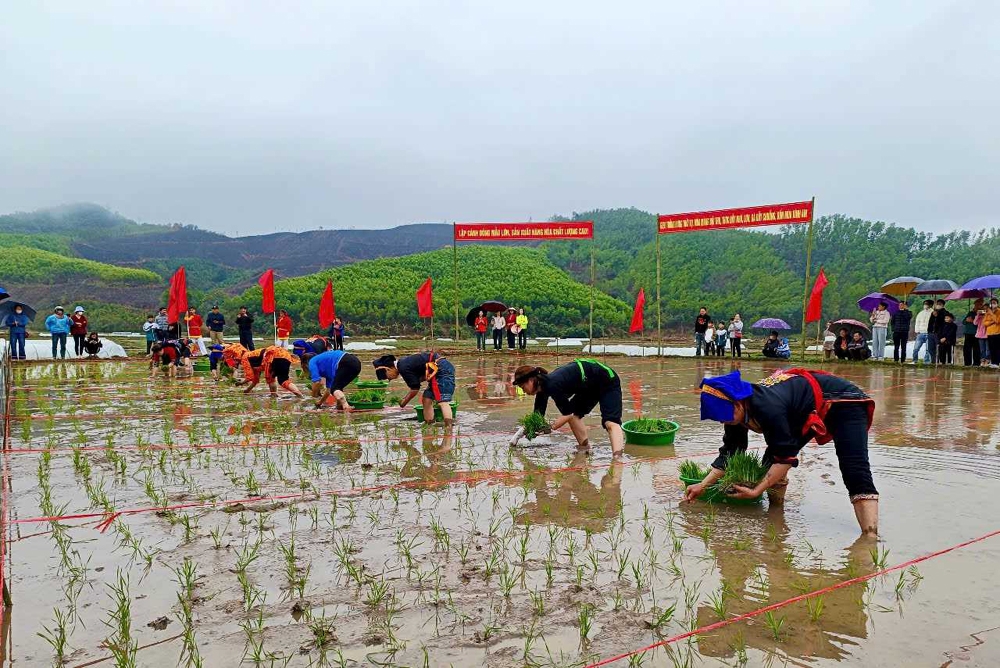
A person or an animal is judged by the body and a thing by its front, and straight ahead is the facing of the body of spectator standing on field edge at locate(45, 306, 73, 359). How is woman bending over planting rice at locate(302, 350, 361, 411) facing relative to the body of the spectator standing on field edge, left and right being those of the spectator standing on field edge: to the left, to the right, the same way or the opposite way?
to the right

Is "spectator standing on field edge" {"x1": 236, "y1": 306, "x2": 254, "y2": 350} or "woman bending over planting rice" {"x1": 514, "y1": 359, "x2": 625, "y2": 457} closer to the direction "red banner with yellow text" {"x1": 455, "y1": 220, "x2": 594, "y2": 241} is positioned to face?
the woman bending over planting rice

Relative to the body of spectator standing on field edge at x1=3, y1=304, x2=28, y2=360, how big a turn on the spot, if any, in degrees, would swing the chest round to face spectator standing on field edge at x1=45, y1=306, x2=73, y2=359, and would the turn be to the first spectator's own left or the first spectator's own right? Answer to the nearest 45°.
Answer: approximately 45° to the first spectator's own left

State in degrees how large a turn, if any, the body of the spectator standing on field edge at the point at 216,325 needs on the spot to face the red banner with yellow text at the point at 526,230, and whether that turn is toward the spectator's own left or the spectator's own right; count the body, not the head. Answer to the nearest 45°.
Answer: approximately 90° to the spectator's own left

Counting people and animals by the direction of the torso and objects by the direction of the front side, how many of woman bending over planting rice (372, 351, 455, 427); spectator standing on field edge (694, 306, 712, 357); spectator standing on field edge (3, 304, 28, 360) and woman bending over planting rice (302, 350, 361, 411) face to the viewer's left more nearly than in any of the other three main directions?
2

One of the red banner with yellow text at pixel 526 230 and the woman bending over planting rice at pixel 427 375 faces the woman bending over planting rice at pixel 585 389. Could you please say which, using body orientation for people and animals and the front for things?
the red banner with yellow text

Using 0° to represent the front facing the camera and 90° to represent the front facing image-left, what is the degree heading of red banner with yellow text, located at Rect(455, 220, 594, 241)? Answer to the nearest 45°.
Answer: approximately 0°

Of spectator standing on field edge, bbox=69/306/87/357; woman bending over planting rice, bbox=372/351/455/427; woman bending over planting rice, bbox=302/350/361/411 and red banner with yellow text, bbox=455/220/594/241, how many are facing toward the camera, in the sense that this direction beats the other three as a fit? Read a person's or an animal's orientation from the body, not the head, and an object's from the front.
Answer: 2

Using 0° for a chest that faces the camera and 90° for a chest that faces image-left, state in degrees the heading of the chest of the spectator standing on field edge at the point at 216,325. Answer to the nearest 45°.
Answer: approximately 0°

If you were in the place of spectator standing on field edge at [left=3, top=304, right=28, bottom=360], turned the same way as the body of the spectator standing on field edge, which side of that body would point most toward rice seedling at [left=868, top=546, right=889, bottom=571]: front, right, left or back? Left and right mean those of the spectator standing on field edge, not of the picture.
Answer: front

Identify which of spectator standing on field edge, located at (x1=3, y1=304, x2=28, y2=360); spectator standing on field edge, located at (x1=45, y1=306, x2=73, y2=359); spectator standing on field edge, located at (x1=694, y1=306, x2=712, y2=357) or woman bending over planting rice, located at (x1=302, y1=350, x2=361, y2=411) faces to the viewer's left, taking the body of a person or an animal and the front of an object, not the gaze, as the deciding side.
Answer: the woman bending over planting rice

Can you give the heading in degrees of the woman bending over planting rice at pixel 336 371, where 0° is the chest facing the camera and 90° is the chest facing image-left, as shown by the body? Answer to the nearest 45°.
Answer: approximately 90°

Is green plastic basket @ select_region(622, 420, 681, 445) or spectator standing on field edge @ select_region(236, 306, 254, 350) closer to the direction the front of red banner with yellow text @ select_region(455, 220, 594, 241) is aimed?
the green plastic basket
